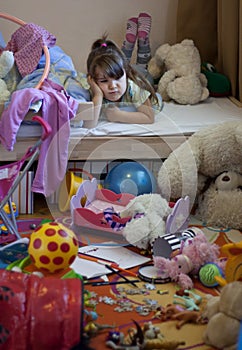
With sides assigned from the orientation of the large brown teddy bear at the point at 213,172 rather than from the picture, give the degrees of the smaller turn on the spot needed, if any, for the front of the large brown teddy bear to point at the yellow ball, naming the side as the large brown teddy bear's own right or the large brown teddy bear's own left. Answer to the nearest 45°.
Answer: approximately 45° to the large brown teddy bear's own right

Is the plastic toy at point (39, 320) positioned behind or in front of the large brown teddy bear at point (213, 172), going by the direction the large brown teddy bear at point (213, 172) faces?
in front

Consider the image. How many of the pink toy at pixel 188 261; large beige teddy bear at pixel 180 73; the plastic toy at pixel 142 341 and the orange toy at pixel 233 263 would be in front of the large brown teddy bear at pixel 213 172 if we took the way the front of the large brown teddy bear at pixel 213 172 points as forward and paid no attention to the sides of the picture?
3

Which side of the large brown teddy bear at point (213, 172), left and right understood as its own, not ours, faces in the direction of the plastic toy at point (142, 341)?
front

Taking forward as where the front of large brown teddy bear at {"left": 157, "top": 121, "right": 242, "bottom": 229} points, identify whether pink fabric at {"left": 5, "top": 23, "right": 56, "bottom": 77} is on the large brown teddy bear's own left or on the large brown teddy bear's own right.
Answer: on the large brown teddy bear's own right

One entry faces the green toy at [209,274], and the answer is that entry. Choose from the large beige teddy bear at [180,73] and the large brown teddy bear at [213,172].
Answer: the large brown teddy bear at [213,172]

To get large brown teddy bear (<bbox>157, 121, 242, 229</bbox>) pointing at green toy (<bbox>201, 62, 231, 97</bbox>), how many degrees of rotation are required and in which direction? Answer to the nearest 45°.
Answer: approximately 180°

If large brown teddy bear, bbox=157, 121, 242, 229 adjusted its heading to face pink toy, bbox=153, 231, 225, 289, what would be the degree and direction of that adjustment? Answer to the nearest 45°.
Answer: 0° — it already faces it

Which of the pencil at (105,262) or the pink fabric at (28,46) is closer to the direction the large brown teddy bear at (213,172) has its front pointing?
the pencil
